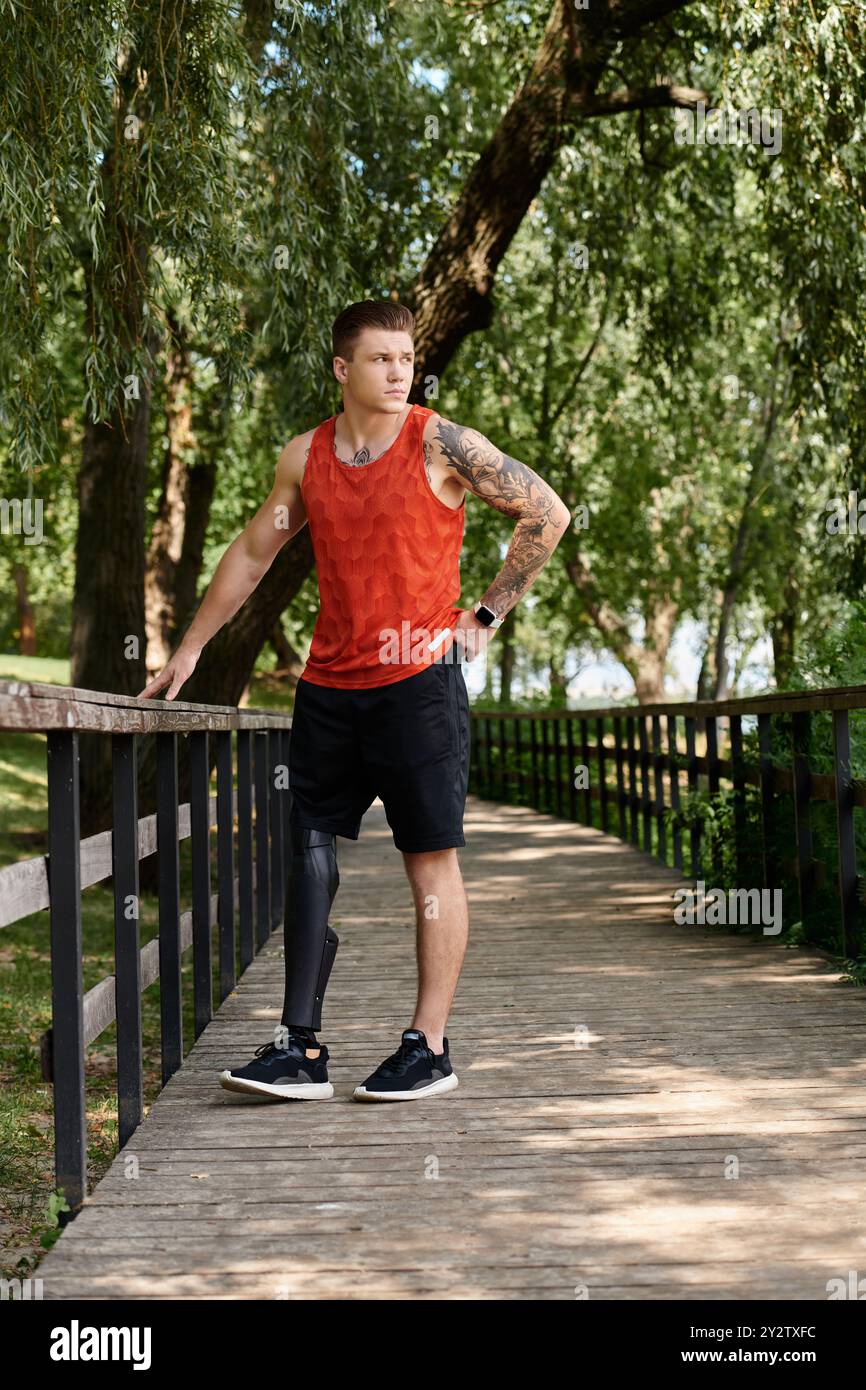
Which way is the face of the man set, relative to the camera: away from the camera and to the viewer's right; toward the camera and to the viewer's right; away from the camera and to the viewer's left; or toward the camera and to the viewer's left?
toward the camera and to the viewer's right

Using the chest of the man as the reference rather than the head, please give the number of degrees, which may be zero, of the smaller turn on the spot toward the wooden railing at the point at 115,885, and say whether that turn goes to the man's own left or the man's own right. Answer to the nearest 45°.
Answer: approximately 45° to the man's own right

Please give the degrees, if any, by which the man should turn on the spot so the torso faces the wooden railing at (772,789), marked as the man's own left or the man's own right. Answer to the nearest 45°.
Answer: approximately 180°

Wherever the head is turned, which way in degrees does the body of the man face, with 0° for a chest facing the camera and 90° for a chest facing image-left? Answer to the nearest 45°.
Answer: approximately 45°
